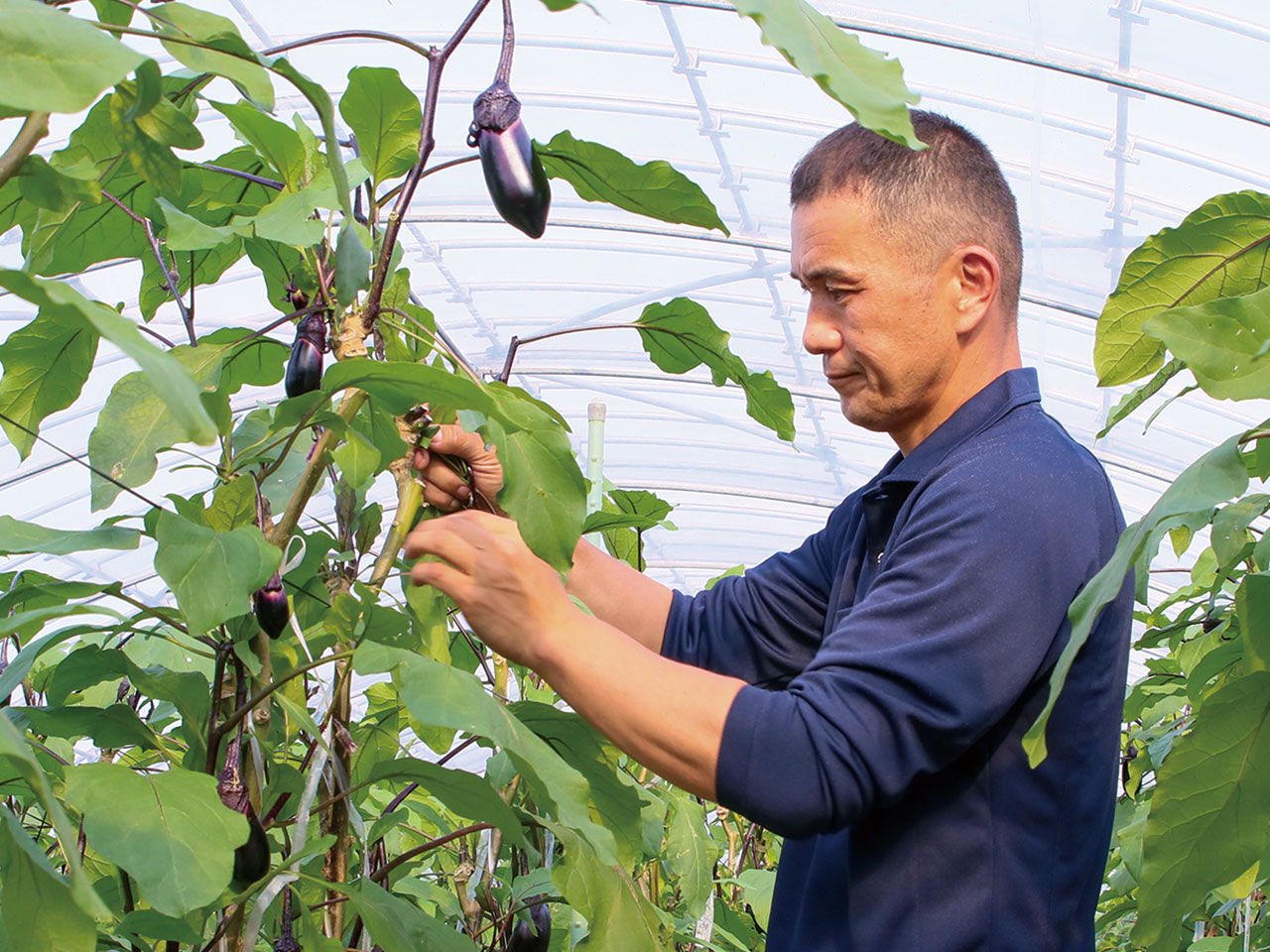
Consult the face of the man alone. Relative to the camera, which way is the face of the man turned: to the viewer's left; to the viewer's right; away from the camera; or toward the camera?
to the viewer's left

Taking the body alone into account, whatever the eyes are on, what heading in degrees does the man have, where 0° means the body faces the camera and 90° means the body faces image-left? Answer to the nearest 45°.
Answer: approximately 90°
